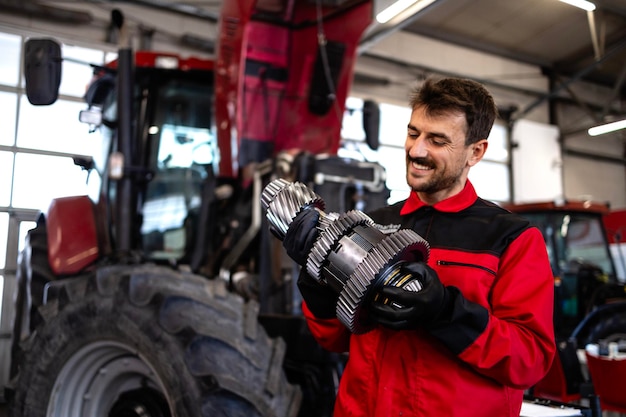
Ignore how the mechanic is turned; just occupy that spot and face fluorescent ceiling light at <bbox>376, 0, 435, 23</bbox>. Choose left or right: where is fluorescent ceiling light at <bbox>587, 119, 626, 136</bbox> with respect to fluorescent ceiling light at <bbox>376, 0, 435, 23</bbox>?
right

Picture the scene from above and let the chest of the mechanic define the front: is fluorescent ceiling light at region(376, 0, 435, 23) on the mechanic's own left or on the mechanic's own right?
on the mechanic's own right

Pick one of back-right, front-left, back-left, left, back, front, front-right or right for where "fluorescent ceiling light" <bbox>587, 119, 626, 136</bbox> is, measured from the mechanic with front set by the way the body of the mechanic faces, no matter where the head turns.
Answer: back

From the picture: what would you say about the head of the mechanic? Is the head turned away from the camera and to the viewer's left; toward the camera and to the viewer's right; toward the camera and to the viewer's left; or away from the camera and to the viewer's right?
toward the camera and to the viewer's left

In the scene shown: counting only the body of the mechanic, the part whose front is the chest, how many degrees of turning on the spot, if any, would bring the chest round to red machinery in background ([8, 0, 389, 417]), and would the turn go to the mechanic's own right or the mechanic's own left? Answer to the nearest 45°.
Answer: approximately 90° to the mechanic's own right
